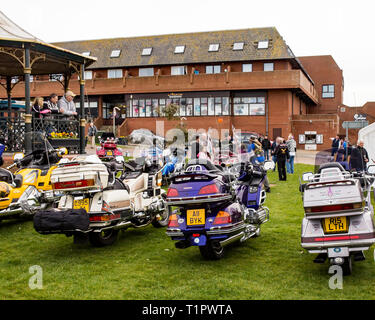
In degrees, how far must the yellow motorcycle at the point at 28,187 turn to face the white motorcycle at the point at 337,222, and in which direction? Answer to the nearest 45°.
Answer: approximately 90° to its right

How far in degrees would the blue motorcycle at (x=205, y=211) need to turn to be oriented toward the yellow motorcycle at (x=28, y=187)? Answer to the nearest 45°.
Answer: approximately 90° to its left

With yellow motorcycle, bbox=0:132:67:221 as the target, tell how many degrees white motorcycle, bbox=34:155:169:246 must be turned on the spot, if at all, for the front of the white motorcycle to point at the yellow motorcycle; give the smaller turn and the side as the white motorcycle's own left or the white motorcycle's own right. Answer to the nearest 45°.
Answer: approximately 90° to the white motorcycle's own left

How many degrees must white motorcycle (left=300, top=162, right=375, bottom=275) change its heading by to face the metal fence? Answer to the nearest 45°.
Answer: approximately 45° to its left

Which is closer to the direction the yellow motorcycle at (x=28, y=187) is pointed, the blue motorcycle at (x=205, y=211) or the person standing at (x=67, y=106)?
the person standing

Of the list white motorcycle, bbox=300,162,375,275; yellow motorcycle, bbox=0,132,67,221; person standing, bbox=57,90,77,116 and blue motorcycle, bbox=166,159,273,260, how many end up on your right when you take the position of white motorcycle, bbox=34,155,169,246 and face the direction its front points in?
2

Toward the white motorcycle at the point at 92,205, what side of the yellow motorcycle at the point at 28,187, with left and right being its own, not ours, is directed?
right

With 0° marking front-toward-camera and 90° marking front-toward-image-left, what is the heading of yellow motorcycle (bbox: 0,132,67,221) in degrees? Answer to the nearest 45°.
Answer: approximately 225°

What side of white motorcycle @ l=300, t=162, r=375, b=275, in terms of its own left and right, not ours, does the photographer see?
back

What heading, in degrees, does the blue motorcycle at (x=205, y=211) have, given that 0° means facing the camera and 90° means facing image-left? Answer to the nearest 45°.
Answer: approximately 225°
